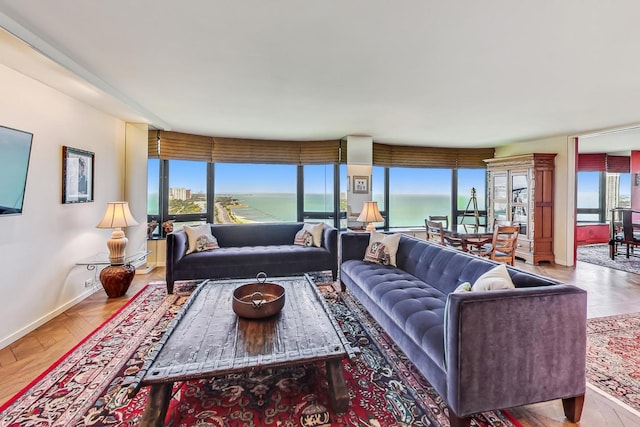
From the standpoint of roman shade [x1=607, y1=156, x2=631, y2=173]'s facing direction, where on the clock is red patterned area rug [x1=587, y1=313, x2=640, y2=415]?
The red patterned area rug is roughly at 12 o'clock from the roman shade.

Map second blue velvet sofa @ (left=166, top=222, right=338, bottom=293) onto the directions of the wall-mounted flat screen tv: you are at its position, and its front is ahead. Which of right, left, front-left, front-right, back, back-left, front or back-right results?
front-left

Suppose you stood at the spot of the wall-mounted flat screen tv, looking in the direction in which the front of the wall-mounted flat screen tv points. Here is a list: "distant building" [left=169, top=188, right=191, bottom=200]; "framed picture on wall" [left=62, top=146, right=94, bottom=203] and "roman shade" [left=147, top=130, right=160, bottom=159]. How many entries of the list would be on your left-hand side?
3

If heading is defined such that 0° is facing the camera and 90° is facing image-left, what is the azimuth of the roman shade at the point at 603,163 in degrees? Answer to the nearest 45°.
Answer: approximately 0°

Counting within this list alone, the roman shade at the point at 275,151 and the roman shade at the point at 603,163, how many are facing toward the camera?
2

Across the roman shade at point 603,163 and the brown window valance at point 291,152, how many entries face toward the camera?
2

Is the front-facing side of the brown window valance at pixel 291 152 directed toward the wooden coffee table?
yes

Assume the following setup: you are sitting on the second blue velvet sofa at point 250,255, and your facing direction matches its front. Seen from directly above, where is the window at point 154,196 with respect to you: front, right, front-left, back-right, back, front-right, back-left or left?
back-right

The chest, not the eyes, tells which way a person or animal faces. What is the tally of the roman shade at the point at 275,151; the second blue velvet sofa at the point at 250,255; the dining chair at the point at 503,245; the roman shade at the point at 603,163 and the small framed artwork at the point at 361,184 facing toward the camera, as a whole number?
4

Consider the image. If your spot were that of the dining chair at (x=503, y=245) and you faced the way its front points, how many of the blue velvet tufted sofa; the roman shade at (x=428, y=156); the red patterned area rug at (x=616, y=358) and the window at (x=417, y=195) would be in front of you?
2

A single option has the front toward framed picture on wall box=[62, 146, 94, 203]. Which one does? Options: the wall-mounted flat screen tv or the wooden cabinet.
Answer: the wooden cabinet

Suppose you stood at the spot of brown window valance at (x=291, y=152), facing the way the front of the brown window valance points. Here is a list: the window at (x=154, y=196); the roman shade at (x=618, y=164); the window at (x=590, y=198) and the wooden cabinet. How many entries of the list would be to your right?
1

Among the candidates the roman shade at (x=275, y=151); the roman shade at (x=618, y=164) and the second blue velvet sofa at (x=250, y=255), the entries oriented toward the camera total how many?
3

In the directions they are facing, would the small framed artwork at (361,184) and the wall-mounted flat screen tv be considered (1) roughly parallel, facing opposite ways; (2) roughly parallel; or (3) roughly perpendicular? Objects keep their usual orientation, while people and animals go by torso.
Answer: roughly perpendicular

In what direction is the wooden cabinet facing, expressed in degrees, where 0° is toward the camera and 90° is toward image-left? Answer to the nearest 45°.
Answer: approximately 45°

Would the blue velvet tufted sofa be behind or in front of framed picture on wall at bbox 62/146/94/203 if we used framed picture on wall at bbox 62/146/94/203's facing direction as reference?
in front
